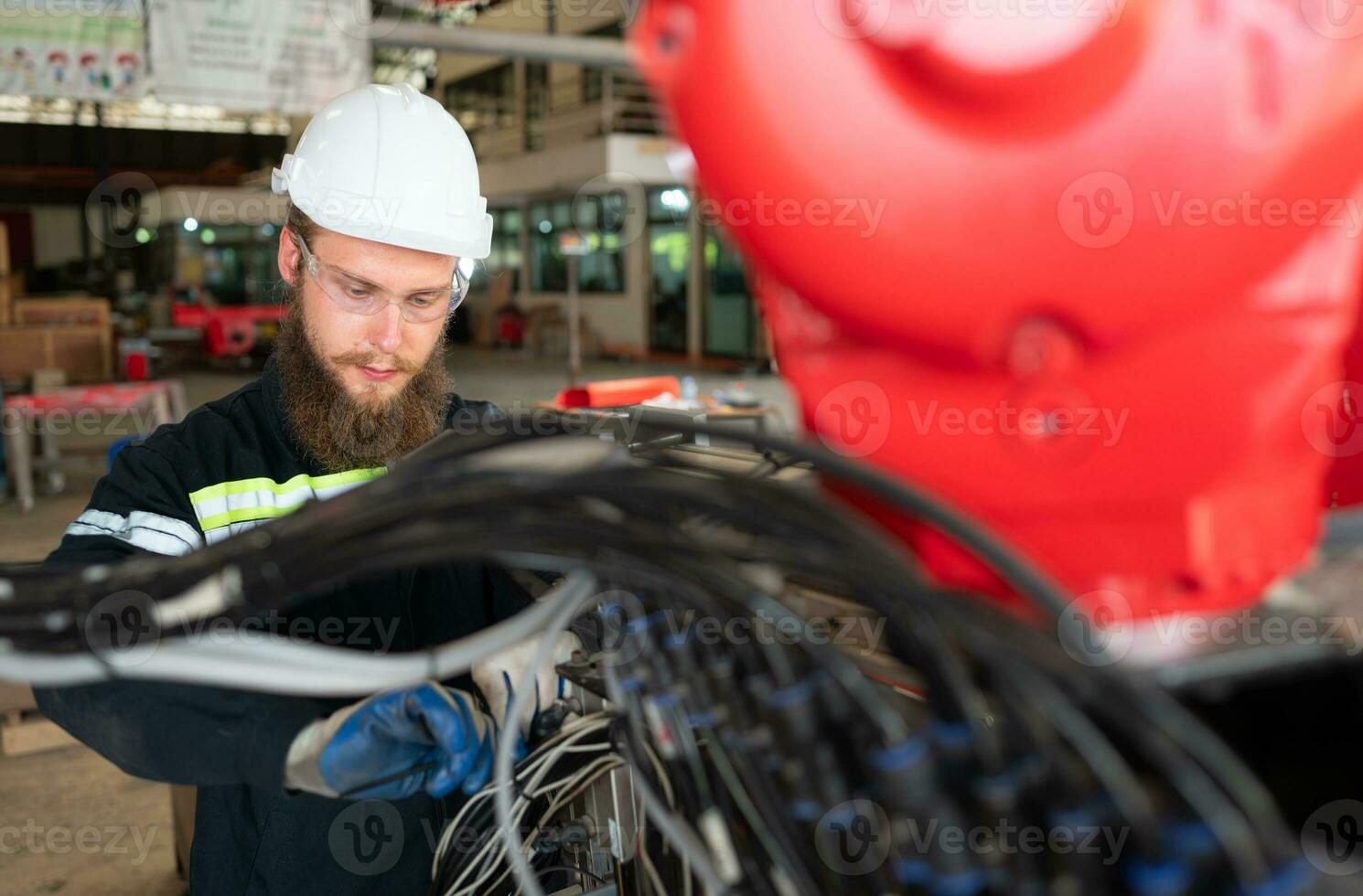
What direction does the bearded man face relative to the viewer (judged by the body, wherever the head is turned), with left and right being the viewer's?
facing the viewer and to the right of the viewer

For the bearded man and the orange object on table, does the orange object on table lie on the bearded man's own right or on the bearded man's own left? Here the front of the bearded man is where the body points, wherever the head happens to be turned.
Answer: on the bearded man's own left

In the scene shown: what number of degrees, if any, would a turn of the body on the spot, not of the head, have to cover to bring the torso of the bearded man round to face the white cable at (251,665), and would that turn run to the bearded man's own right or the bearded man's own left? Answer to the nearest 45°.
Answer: approximately 45° to the bearded man's own right

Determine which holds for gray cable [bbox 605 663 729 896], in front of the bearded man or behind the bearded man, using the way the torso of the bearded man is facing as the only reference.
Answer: in front

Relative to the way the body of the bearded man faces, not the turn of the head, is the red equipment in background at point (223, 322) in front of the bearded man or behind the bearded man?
behind
